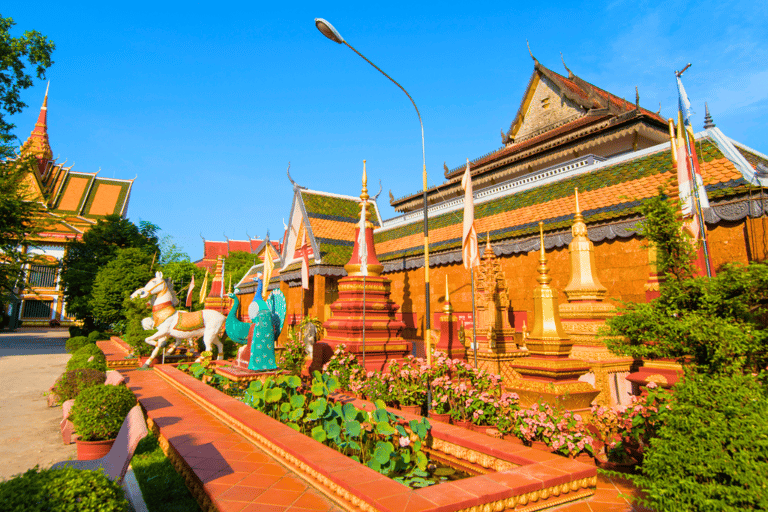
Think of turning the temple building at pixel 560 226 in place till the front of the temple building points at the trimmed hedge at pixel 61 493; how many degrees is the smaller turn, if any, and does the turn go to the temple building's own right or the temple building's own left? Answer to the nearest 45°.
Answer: approximately 45° to the temple building's own left

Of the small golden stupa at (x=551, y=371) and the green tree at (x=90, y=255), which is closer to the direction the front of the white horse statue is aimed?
the green tree

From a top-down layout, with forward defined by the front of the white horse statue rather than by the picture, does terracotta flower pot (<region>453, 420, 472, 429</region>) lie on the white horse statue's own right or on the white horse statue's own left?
on the white horse statue's own left

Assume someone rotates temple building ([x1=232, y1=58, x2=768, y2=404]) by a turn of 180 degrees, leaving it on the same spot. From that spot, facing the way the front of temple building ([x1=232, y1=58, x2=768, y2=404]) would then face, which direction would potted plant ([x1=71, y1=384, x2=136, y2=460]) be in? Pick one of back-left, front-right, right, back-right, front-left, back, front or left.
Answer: back

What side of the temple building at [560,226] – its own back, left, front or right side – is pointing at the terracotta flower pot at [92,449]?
front

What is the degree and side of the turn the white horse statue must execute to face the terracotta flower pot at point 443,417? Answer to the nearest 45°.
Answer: approximately 135° to its left

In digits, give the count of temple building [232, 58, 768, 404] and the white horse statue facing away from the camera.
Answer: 0

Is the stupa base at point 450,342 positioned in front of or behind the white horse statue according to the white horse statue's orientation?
behind

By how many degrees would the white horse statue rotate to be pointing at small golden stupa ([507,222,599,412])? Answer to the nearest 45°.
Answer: approximately 135° to its left

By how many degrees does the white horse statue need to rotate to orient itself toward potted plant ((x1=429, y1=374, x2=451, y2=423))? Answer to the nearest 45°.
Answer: approximately 135° to its left

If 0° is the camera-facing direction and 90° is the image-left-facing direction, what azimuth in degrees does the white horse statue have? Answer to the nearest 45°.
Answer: approximately 90°

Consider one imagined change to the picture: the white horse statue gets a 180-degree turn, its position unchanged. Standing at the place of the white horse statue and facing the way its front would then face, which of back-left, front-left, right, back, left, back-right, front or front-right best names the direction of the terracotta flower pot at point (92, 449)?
right

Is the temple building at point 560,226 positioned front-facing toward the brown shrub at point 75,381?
yes

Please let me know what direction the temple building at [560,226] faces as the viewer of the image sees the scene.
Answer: facing the viewer and to the left of the viewer

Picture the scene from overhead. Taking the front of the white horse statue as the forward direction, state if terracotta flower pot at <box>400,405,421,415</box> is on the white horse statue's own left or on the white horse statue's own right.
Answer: on the white horse statue's own left

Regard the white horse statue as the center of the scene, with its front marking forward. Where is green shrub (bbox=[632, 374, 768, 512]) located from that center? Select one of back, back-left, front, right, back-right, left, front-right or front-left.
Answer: left
